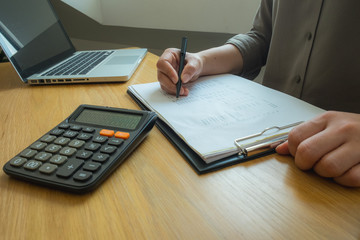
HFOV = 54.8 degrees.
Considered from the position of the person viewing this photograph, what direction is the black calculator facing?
facing the viewer and to the left of the viewer

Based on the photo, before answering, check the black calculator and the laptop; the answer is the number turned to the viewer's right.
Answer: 1

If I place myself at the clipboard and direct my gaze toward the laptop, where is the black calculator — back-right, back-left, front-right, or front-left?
front-left

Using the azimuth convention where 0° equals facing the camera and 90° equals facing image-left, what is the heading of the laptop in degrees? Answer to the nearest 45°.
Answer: approximately 270°
